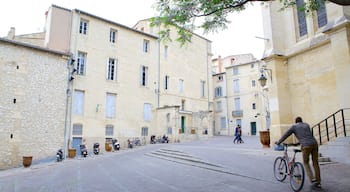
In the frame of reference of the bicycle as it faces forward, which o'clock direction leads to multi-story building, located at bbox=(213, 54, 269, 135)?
The multi-story building is roughly at 1 o'clock from the bicycle.

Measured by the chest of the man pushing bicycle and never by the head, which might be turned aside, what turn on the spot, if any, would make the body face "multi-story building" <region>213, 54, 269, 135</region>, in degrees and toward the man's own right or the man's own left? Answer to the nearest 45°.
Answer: approximately 45° to the man's own right

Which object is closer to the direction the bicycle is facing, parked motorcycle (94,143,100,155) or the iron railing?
the parked motorcycle

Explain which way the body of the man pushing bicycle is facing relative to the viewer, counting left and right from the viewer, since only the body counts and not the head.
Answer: facing away from the viewer and to the left of the viewer

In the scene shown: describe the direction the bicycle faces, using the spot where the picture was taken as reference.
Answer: facing away from the viewer and to the left of the viewer

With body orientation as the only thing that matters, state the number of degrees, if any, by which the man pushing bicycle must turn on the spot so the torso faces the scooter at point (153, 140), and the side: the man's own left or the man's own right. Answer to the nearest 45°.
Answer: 0° — they already face it

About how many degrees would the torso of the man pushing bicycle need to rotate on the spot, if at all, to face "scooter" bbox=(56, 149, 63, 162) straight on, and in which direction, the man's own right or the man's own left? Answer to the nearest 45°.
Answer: approximately 45° to the man's own left
